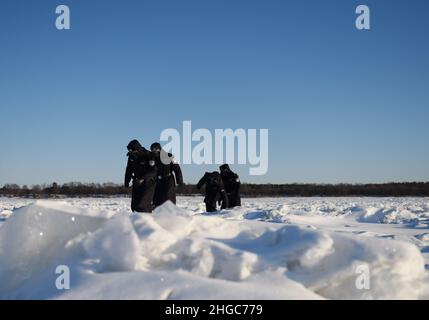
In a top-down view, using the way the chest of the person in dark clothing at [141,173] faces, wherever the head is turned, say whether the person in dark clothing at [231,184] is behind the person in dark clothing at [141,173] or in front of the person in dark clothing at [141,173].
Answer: behind

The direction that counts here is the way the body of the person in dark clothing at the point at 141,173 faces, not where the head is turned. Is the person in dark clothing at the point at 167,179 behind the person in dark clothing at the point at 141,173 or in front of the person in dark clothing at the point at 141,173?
behind

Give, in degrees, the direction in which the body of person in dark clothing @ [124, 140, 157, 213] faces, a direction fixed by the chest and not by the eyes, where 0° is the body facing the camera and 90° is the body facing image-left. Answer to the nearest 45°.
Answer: approximately 45°
